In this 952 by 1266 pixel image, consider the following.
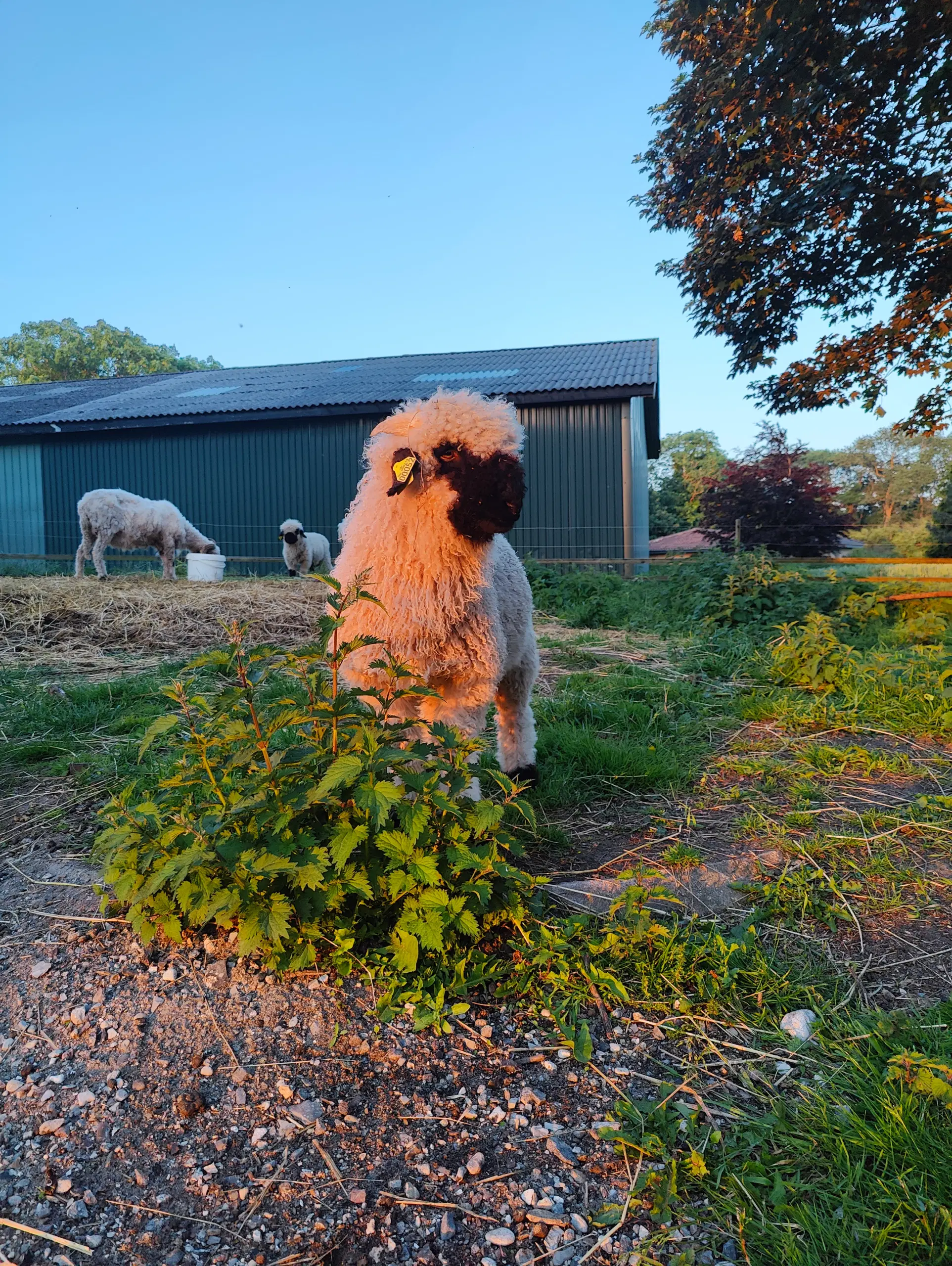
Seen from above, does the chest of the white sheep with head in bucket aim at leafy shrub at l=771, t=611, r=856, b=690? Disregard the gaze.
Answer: no

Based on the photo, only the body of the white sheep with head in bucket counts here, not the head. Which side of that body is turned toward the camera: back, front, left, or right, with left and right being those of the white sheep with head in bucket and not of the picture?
right

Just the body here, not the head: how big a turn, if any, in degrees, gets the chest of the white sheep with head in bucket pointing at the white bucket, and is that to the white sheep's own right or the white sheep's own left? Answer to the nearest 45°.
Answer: approximately 45° to the white sheep's own right

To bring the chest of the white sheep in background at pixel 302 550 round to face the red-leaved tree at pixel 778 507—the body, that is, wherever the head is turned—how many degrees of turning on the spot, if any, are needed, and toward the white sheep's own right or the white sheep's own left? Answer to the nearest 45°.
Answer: approximately 135° to the white sheep's own left

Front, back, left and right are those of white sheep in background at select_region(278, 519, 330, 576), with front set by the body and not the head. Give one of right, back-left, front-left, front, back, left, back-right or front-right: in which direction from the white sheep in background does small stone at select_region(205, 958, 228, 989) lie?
front-left

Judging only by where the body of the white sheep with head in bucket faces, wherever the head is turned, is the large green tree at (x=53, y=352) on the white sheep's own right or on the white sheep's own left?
on the white sheep's own left

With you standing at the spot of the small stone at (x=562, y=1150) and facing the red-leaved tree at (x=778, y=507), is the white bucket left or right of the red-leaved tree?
left

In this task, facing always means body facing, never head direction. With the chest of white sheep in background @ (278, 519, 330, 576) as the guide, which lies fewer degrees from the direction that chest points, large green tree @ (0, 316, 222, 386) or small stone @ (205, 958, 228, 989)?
the small stone

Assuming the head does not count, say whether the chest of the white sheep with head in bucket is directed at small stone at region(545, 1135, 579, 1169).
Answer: no

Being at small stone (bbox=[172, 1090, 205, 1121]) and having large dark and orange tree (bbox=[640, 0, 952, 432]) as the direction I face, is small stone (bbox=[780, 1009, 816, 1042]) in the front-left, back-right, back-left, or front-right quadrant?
front-right

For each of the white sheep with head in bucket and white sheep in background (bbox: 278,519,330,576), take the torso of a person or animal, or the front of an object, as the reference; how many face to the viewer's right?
1

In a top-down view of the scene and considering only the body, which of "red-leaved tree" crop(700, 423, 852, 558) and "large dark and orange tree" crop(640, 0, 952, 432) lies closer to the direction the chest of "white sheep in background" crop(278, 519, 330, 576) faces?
the large dark and orange tree

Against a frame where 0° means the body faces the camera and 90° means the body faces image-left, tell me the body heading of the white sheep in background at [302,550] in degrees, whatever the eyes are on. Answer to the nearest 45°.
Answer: approximately 45°

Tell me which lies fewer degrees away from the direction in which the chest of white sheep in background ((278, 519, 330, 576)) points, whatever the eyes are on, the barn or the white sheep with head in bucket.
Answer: the white sheep with head in bucket

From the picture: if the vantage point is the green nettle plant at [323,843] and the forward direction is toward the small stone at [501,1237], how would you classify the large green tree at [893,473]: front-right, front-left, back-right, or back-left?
back-left

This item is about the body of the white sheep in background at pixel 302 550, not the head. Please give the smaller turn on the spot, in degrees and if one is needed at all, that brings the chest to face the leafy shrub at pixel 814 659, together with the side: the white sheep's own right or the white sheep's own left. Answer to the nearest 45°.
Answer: approximately 45° to the white sheep's own left

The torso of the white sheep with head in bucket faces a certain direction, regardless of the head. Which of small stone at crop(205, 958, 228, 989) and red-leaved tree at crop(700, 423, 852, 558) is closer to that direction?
the red-leaved tree

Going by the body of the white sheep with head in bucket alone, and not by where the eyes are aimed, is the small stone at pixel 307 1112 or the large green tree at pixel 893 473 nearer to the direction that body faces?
the large green tree

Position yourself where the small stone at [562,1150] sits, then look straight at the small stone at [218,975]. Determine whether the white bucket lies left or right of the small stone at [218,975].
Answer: right
